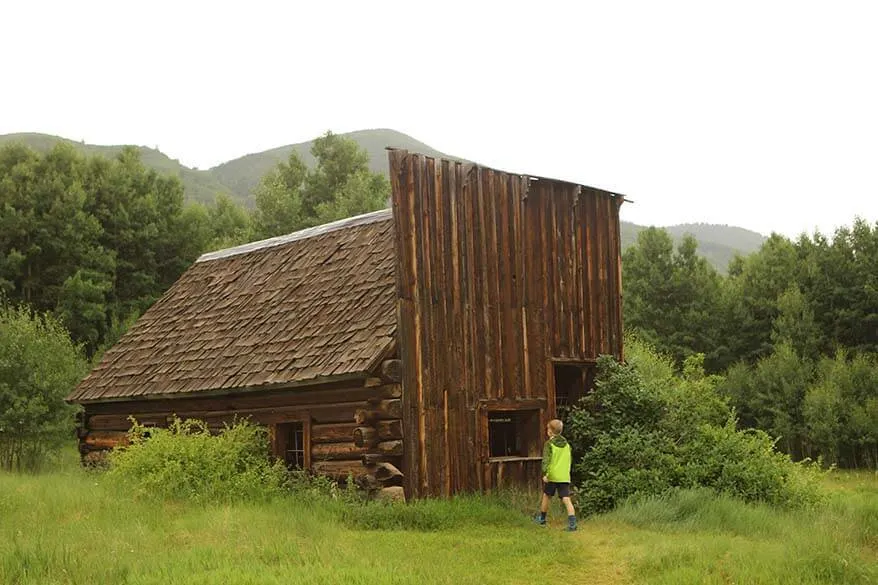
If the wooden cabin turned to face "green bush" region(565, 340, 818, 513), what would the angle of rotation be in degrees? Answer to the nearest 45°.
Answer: approximately 45° to its left

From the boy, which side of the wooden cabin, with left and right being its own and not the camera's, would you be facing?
front

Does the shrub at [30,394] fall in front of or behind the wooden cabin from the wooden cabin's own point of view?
behind

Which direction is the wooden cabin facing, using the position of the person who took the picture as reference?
facing the viewer and to the right of the viewer

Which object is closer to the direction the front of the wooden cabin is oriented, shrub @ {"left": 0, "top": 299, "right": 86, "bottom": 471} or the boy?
the boy
